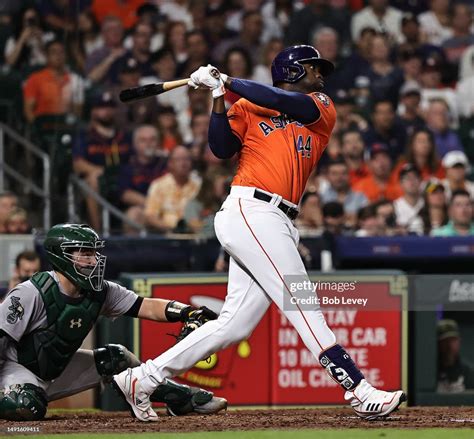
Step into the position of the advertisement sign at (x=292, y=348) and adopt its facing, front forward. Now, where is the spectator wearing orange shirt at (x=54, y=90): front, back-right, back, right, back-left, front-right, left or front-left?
back-right

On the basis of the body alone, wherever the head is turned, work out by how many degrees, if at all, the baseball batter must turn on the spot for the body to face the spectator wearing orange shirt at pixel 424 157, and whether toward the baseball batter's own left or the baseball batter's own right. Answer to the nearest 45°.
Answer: approximately 135° to the baseball batter's own left

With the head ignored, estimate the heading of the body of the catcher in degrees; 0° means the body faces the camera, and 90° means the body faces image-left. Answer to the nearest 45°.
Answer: approximately 315°

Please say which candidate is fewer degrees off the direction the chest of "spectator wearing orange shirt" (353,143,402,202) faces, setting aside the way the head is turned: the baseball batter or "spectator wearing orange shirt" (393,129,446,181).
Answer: the baseball batter

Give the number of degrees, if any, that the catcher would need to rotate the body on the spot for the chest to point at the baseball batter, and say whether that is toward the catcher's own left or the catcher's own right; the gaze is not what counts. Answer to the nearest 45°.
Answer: approximately 45° to the catcher's own left

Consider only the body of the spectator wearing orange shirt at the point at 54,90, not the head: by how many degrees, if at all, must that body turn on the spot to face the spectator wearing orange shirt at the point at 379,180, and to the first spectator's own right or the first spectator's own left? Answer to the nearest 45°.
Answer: approximately 90° to the first spectator's own left

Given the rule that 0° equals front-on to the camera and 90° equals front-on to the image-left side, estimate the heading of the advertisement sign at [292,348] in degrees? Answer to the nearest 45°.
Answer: approximately 0°

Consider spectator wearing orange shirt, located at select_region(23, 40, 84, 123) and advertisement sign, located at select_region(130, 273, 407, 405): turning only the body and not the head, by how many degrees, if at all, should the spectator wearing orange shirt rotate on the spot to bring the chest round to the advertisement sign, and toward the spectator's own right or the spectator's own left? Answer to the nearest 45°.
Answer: approximately 45° to the spectator's own left
